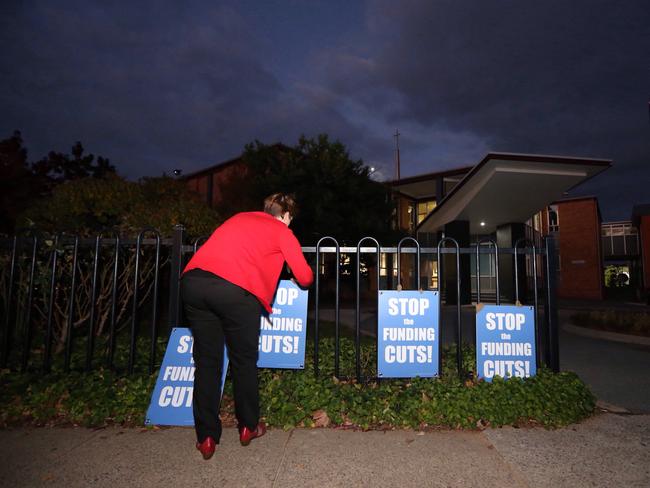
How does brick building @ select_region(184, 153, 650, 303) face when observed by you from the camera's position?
facing the viewer

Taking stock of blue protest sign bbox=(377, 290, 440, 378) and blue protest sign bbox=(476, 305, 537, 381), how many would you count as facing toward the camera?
2

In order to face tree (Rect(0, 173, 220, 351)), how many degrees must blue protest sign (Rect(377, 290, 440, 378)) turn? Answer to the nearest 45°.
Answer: approximately 90° to its right

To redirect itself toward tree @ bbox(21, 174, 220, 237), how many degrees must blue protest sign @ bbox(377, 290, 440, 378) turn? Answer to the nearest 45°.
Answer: approximately 90° to its right

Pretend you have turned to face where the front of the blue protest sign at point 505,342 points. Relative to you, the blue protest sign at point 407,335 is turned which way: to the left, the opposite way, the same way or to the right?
the same way

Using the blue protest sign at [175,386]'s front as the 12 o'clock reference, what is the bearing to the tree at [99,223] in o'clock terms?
The tree is roughly at 5 o'clock from the blue protest sign.

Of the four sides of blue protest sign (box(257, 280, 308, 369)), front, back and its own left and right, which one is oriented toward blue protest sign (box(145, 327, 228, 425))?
right

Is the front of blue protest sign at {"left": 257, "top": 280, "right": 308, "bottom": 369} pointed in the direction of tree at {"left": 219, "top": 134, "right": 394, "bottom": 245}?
no

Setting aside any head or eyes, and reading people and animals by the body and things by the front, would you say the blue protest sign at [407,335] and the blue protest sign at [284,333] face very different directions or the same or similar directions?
same or similar directions

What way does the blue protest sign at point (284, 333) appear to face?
toward the camera

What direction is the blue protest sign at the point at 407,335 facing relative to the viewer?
toward the camera

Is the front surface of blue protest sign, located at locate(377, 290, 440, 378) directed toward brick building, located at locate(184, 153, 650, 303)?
no

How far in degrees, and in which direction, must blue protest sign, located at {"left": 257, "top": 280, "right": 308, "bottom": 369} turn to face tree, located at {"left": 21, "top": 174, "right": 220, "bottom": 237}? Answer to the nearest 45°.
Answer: approximately 135° to its right

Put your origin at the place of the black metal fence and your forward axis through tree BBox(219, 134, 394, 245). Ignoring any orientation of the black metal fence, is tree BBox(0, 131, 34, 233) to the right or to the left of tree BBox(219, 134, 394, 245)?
left

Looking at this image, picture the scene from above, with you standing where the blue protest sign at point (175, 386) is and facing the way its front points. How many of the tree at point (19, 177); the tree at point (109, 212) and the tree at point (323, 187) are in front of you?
0

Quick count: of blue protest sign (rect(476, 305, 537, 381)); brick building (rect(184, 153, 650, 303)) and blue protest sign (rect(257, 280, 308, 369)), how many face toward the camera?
3

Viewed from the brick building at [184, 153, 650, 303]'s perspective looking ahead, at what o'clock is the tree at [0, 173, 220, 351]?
The tree is roughly at 1 o'clock from the brick building.

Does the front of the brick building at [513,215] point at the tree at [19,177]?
no

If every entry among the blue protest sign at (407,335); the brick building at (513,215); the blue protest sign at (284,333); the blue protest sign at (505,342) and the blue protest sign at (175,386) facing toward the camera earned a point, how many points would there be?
5
